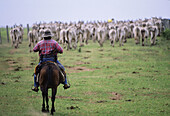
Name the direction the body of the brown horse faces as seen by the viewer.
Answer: away from the camera
